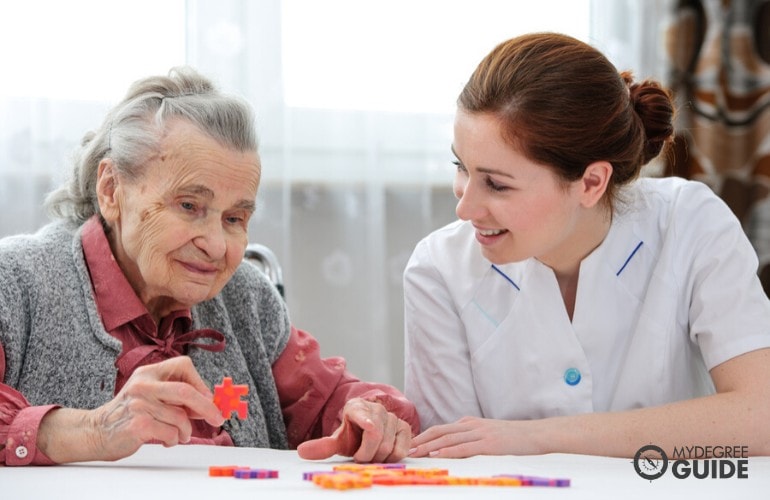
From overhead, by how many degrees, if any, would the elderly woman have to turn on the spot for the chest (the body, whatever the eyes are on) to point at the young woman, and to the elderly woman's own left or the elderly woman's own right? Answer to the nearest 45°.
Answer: approximately 45° to the elderly woman's own left

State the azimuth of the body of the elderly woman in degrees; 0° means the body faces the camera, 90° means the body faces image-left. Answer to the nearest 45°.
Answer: approximately 315°

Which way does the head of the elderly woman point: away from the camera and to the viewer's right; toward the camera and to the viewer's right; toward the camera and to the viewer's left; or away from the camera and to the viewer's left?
toward the camera and to the viewer's right
